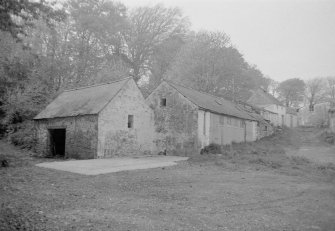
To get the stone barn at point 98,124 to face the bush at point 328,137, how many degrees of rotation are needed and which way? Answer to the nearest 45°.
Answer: approximately 135° to its left

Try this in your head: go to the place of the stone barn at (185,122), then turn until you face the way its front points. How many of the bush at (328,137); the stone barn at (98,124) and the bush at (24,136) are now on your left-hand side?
1

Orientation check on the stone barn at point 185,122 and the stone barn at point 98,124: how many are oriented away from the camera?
0

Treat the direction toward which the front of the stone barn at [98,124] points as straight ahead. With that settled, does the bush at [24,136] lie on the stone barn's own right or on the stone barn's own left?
on the stone barn's own right

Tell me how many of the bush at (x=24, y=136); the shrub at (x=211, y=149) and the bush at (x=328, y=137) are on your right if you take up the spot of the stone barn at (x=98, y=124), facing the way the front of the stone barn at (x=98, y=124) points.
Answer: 1

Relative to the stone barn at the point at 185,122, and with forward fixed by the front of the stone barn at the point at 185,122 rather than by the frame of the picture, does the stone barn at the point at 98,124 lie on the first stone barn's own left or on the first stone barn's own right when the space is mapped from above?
on the first stone barn's own right

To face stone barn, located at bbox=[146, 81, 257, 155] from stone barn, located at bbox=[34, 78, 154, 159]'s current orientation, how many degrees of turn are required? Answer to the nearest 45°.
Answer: approximately 135° to its left
